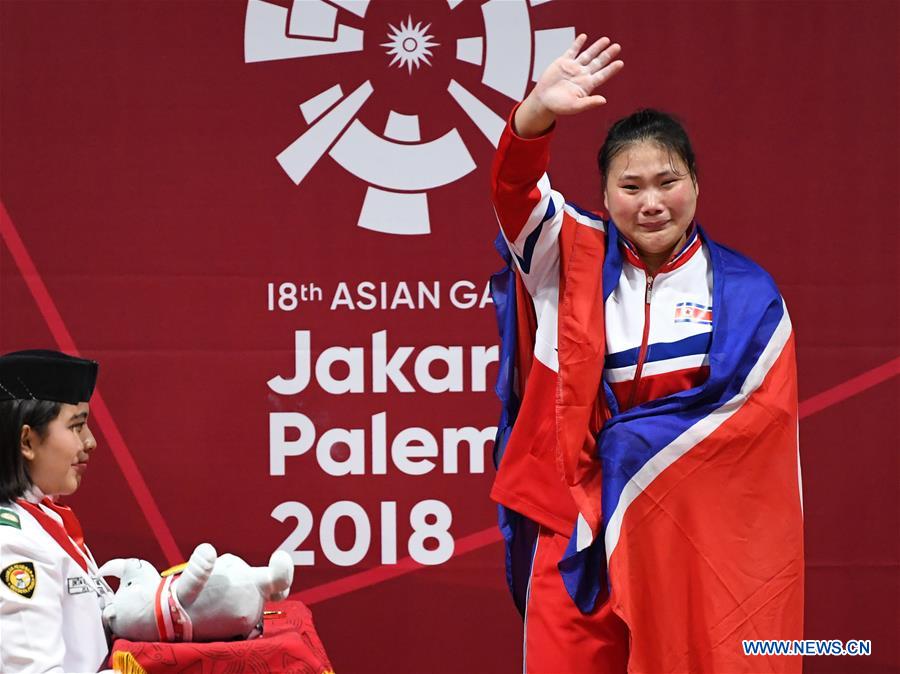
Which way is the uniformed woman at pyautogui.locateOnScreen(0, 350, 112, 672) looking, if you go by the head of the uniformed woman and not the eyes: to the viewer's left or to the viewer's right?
to the viewer's right

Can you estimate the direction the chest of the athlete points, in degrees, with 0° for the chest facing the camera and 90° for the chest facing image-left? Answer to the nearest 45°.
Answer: approximately 0°

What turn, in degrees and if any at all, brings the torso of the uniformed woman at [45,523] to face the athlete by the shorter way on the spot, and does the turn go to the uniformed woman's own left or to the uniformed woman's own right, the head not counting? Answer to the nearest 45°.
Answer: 0° — they already face them

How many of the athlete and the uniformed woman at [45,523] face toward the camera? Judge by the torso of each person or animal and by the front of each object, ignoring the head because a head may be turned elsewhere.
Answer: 1

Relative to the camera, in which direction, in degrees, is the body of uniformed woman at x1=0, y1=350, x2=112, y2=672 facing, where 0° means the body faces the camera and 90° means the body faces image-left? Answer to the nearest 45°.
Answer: approximately 270°

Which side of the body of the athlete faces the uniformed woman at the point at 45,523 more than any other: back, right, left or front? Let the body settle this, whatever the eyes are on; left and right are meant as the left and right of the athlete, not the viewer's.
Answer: right
